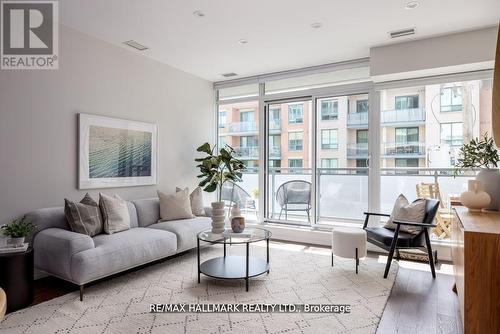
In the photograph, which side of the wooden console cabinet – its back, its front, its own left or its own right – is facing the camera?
left

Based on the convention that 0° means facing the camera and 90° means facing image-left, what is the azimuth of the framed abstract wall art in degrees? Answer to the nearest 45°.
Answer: approximately 315°

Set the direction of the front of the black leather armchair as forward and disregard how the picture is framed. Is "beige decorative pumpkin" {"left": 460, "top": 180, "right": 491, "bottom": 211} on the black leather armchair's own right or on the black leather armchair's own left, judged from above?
on the black leather armchair's own left

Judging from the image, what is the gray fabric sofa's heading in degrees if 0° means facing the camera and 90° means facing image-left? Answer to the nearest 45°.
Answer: approximately 315°

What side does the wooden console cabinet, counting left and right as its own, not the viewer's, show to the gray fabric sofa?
front

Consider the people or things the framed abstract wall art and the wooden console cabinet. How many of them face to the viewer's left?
1

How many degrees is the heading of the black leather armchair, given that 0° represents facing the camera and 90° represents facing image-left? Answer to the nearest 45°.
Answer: approximately 45°

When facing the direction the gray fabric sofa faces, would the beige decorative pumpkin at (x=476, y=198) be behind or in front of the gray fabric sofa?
in front

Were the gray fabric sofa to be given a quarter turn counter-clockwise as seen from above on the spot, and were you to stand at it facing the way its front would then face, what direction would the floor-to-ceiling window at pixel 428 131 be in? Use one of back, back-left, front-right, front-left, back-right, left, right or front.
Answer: front-right

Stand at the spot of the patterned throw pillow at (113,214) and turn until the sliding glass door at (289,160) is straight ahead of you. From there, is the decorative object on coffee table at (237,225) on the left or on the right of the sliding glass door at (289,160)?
right

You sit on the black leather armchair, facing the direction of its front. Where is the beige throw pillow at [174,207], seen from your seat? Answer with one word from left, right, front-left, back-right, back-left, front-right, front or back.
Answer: front-right

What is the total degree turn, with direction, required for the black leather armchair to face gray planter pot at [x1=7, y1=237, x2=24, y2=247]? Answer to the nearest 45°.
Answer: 0° — it already faces it

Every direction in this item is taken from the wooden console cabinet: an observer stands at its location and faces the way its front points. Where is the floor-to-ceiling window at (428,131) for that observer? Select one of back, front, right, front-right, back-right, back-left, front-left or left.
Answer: right

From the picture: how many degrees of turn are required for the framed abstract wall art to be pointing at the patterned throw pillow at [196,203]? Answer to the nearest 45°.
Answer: approximately 45° to its left

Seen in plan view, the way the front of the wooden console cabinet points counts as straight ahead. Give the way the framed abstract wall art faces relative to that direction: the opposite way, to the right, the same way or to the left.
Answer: the opposite way

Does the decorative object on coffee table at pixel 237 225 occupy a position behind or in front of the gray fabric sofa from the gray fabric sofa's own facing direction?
in front

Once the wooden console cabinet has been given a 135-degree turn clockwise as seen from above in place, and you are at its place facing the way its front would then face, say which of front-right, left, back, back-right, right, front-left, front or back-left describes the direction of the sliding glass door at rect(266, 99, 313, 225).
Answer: left

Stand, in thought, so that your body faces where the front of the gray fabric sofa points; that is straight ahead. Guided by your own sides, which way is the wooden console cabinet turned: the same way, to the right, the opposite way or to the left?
the opposite way
